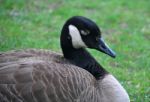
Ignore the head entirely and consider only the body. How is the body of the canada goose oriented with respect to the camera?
to the viewer's right
